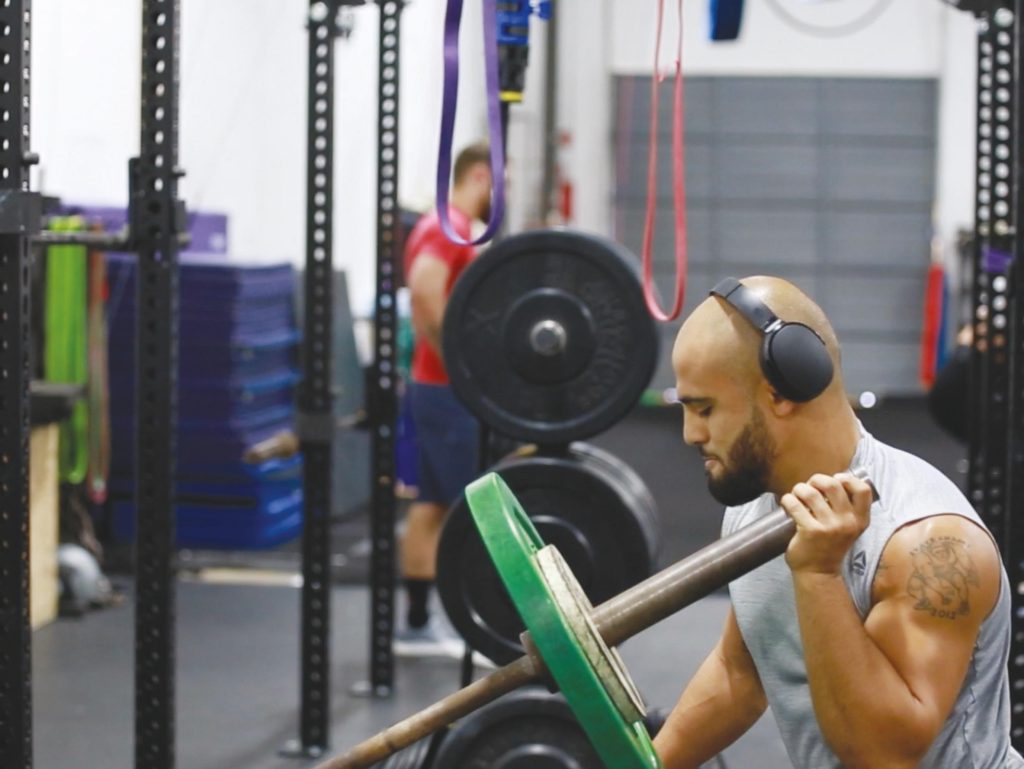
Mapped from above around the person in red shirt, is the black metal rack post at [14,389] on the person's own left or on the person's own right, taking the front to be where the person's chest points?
on the person's own right

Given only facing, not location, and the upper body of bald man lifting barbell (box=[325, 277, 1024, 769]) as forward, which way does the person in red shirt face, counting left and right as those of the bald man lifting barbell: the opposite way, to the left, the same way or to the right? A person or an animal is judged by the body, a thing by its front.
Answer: the opposite way

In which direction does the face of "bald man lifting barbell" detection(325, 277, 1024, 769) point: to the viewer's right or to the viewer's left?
to the viewer's left

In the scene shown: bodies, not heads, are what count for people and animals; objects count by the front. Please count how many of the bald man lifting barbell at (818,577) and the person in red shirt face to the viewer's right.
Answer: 1

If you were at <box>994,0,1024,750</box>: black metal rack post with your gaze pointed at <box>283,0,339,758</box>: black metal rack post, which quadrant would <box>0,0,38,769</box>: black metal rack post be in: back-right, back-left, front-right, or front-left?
front-left

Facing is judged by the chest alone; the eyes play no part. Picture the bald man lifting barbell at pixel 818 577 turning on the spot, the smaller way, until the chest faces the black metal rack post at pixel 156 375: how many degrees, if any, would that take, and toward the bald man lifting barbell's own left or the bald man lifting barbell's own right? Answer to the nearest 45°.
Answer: approximately 45° to the bald man lifting barbell's own right

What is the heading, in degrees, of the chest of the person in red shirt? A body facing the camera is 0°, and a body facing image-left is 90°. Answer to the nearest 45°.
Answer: approximately 270°

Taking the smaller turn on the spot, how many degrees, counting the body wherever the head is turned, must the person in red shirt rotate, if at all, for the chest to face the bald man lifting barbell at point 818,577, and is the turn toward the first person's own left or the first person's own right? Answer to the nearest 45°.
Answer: approximately 90° to the first person's own right

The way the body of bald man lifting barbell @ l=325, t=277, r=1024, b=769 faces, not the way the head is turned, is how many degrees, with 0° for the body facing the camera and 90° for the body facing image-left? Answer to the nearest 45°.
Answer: approximately 90°

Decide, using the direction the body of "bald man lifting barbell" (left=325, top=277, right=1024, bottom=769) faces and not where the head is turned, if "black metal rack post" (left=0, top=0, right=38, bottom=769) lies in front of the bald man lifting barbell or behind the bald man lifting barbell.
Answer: in front

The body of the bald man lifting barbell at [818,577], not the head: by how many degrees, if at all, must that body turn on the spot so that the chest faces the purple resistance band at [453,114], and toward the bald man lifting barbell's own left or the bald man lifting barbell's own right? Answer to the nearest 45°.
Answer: approximately 45° to the bald man lifting barbell's own right
